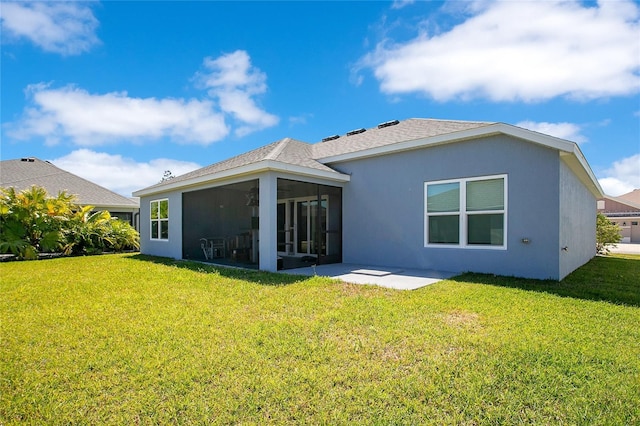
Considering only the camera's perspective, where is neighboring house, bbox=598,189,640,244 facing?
facing the viewer

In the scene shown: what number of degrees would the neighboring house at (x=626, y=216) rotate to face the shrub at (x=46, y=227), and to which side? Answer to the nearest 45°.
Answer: approximately 45° to its right

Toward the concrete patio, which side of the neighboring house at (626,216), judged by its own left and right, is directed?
front

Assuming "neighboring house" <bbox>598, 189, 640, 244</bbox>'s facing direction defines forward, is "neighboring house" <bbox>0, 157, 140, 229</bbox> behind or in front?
in front

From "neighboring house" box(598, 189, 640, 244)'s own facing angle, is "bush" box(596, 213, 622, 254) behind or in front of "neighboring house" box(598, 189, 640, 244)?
in front
